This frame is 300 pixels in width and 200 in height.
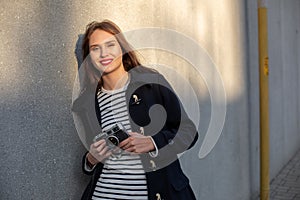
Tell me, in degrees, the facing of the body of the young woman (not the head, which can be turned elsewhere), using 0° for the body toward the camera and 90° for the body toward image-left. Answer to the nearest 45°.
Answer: approximately 45°
